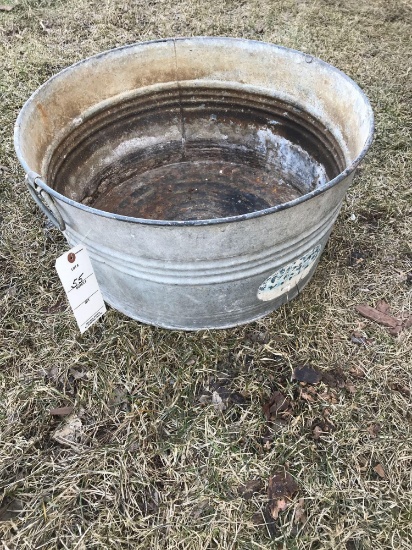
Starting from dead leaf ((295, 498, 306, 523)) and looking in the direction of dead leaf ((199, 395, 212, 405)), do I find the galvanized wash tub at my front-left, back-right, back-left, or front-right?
front-right

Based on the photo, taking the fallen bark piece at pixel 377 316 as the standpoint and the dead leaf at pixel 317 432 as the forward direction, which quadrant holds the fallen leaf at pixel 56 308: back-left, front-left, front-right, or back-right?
front-right

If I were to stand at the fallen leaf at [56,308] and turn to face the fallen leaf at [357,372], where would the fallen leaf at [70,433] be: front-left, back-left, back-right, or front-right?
front-right

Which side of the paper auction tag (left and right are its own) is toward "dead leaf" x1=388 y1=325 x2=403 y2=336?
left

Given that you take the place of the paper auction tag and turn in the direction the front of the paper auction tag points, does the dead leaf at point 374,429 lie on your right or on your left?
on your left

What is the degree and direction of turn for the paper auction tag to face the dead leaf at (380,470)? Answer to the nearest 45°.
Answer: approximately 45° to its left

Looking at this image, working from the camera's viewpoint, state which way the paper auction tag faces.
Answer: facing the viewer

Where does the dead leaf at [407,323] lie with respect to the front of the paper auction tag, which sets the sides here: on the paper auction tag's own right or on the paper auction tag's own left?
on the paper auction tag's own left
